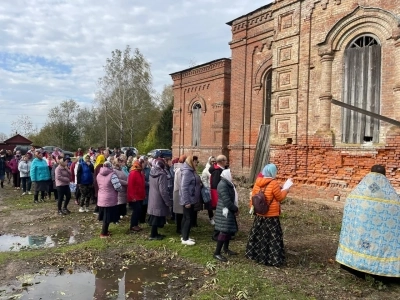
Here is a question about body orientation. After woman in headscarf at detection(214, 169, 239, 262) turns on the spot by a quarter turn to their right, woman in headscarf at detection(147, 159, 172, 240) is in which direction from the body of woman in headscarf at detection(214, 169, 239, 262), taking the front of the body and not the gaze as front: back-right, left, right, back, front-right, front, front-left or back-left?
back-right

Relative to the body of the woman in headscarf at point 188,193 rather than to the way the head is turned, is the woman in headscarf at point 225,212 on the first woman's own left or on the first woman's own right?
on the first woman's own right

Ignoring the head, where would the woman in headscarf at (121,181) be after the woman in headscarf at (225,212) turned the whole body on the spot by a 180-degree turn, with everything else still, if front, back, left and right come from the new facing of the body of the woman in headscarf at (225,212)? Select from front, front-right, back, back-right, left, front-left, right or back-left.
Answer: front-right

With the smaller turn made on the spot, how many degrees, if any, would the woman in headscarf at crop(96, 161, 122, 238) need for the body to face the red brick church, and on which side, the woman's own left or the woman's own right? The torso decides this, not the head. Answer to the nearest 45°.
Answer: approximately 45° to the woman's own right

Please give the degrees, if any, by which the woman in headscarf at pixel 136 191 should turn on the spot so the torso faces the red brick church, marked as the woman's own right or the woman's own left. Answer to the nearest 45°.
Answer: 0° — they already face it

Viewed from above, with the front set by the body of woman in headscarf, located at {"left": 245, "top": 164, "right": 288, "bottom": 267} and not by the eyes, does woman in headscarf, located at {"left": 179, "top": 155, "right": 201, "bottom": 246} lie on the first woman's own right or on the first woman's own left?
on the first woman's own left

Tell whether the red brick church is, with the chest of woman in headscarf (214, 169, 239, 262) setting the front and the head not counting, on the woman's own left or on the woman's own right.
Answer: on the woman's own left

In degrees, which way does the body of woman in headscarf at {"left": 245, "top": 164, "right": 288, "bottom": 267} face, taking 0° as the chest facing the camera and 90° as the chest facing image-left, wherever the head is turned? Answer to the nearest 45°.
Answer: approximately 225°

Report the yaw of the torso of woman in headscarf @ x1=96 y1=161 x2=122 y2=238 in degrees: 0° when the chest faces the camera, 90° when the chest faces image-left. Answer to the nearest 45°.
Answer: approximately 225°

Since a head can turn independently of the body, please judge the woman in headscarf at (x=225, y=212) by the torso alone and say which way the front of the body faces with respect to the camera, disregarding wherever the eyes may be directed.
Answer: to the viewer's right

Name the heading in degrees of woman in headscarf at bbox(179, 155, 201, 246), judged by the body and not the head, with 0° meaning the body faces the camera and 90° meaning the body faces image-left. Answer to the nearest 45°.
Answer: approximately 270°

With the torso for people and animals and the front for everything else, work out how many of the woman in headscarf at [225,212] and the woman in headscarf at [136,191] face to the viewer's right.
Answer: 2

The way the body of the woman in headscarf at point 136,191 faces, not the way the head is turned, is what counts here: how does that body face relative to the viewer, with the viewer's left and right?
facing to the right of the viewer
